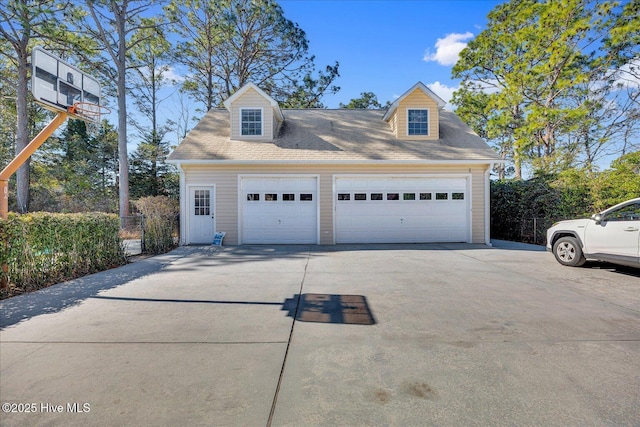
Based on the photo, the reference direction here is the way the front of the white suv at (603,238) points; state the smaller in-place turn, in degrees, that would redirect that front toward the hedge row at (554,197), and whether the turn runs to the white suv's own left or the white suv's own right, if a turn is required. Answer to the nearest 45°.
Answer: approximately 90° to the white suv's own right

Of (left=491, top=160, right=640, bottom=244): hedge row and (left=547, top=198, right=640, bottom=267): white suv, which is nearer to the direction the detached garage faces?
the white suv

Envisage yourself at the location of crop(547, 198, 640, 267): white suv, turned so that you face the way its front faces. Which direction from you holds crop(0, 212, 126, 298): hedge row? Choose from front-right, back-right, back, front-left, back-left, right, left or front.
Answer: front-left

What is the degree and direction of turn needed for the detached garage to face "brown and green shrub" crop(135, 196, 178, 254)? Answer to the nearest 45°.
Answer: approximately 90° to its right

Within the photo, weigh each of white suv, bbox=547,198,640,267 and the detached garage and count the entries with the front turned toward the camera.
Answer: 1

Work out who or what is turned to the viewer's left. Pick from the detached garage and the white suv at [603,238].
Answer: the white suv

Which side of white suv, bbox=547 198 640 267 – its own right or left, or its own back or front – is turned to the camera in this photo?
left

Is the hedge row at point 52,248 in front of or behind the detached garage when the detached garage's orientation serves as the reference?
in front

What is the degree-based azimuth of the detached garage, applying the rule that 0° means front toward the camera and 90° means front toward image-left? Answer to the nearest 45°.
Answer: approximately 0°

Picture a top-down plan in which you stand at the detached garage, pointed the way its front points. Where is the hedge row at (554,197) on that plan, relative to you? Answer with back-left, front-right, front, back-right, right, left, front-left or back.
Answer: left

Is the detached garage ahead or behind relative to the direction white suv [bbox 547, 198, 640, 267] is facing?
ahead
